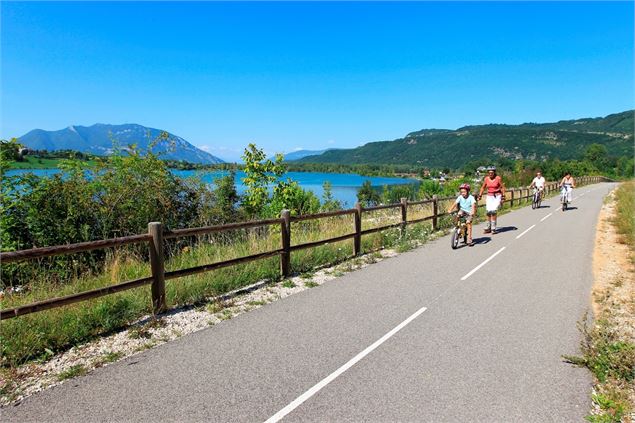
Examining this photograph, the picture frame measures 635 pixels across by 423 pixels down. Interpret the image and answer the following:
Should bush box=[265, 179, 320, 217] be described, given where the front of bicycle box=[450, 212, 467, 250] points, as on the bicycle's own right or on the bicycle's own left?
on the bicycle's own right

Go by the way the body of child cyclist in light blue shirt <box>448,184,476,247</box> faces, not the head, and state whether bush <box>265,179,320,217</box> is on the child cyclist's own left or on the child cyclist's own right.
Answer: on the child cyclist's own right

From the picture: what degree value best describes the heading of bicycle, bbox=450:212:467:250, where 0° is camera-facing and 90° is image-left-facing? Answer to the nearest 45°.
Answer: approximately 45°

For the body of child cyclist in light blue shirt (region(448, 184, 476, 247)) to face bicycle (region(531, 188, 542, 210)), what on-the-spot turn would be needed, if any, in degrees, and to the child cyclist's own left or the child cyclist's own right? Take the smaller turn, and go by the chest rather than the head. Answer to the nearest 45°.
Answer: approximately 135° to the child cyclist's own right

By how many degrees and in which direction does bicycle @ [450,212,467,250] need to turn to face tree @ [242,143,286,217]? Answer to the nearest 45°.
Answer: approximately 45° to its right

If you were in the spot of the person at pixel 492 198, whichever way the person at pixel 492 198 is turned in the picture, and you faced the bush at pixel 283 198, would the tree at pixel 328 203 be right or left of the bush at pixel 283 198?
right
